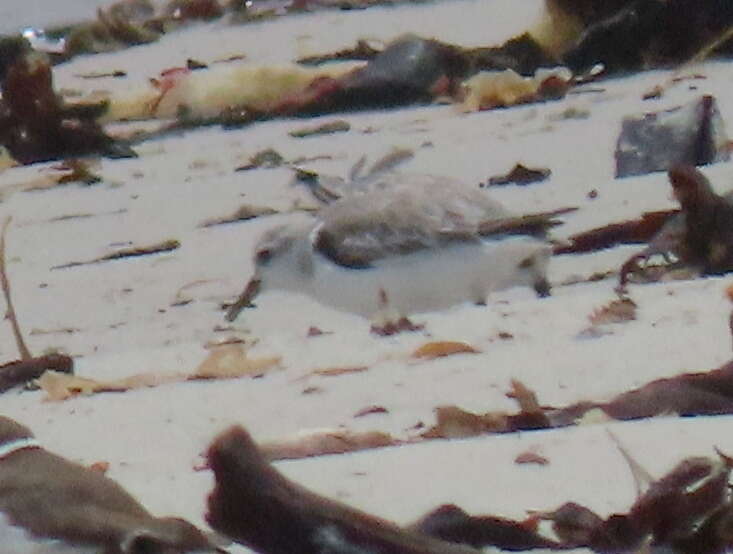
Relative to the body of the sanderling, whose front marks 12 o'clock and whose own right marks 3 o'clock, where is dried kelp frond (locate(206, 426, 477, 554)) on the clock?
The dried kelp frond is roughly at 9 o'clock from the sanderling.

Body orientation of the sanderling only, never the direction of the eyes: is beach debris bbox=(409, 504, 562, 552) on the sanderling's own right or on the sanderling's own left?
on the sanderling's own left

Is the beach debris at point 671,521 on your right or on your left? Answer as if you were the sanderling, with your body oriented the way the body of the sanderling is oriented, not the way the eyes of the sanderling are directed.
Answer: on your left

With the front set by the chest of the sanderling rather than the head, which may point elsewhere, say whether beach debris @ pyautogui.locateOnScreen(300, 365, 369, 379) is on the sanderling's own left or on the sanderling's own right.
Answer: on the sanderling's own left

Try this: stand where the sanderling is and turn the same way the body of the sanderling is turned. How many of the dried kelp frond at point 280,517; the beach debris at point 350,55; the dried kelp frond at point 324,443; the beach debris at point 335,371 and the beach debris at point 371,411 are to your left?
4

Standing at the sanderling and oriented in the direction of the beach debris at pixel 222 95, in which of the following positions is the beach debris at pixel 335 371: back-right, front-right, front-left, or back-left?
back-left

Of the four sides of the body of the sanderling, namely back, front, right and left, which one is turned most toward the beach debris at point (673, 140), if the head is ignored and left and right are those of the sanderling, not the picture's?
back

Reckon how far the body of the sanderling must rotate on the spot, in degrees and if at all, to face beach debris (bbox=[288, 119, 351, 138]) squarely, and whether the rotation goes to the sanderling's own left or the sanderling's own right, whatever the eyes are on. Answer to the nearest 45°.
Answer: approximately 90° to the sanderling's own right

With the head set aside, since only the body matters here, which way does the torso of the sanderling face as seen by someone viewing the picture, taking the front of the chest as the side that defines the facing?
to the viewer's left

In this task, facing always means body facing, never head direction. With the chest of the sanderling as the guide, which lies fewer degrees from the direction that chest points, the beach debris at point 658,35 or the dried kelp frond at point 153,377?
the dried kelp frond
